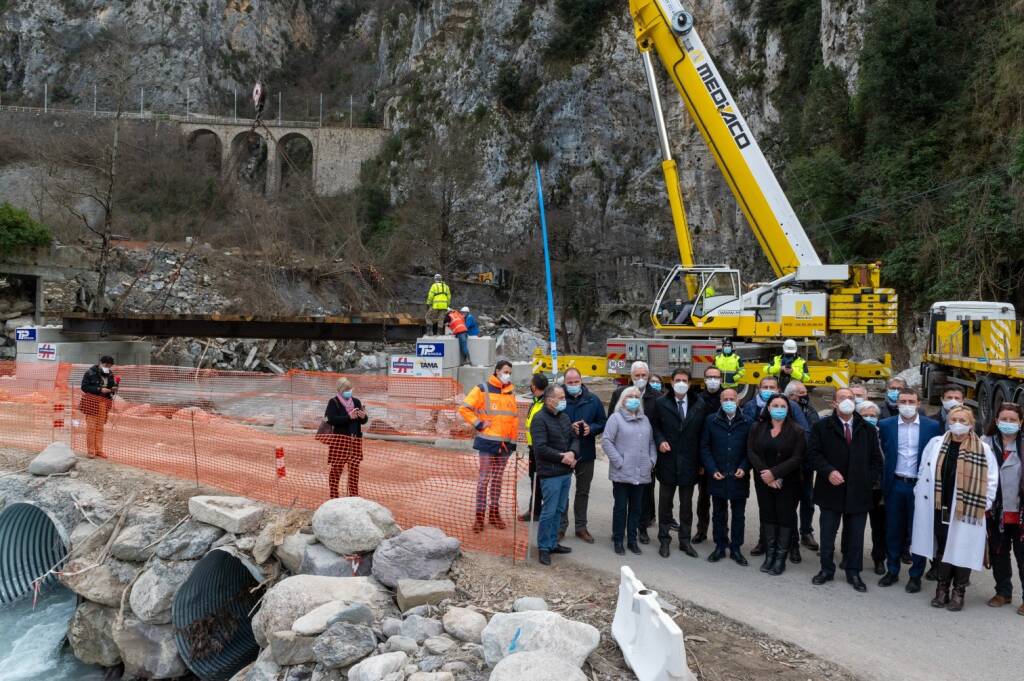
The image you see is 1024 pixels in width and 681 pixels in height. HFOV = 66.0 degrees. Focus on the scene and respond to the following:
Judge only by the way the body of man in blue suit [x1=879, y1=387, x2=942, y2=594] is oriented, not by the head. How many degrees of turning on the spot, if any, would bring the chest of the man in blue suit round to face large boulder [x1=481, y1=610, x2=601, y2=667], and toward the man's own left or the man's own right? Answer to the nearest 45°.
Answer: approximately 45° to the man's own right

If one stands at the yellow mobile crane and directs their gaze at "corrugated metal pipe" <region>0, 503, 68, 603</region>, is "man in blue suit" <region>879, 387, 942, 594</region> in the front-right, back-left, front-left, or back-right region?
front-left

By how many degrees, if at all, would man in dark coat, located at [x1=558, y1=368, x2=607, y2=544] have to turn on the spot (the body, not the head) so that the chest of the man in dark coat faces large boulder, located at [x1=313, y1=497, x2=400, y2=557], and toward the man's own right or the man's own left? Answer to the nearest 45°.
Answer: approximately 90° to the man's own right

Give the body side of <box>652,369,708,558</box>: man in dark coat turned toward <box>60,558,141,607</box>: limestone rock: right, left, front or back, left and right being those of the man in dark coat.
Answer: right

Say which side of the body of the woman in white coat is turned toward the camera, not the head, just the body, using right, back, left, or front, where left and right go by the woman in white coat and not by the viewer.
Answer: front

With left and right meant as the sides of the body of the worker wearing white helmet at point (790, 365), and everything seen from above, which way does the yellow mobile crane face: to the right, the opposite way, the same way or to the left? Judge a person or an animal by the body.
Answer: to the right

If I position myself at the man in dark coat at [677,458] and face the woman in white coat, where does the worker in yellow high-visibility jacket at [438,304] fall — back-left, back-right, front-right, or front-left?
back-left

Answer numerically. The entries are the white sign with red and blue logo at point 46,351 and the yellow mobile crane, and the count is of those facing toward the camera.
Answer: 1

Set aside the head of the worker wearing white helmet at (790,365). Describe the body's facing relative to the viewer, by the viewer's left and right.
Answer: facing the viewer

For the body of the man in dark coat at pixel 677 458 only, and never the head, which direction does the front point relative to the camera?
toward the camera

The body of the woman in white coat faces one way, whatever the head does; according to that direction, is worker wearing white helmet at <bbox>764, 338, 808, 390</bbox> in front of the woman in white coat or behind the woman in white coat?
behind

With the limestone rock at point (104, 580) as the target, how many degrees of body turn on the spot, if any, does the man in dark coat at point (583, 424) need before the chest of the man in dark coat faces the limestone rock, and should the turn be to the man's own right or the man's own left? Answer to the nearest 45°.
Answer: approximately 90° to the man's own right

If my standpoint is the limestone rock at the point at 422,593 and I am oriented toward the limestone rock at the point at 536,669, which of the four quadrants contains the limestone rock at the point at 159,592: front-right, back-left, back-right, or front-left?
back-right
